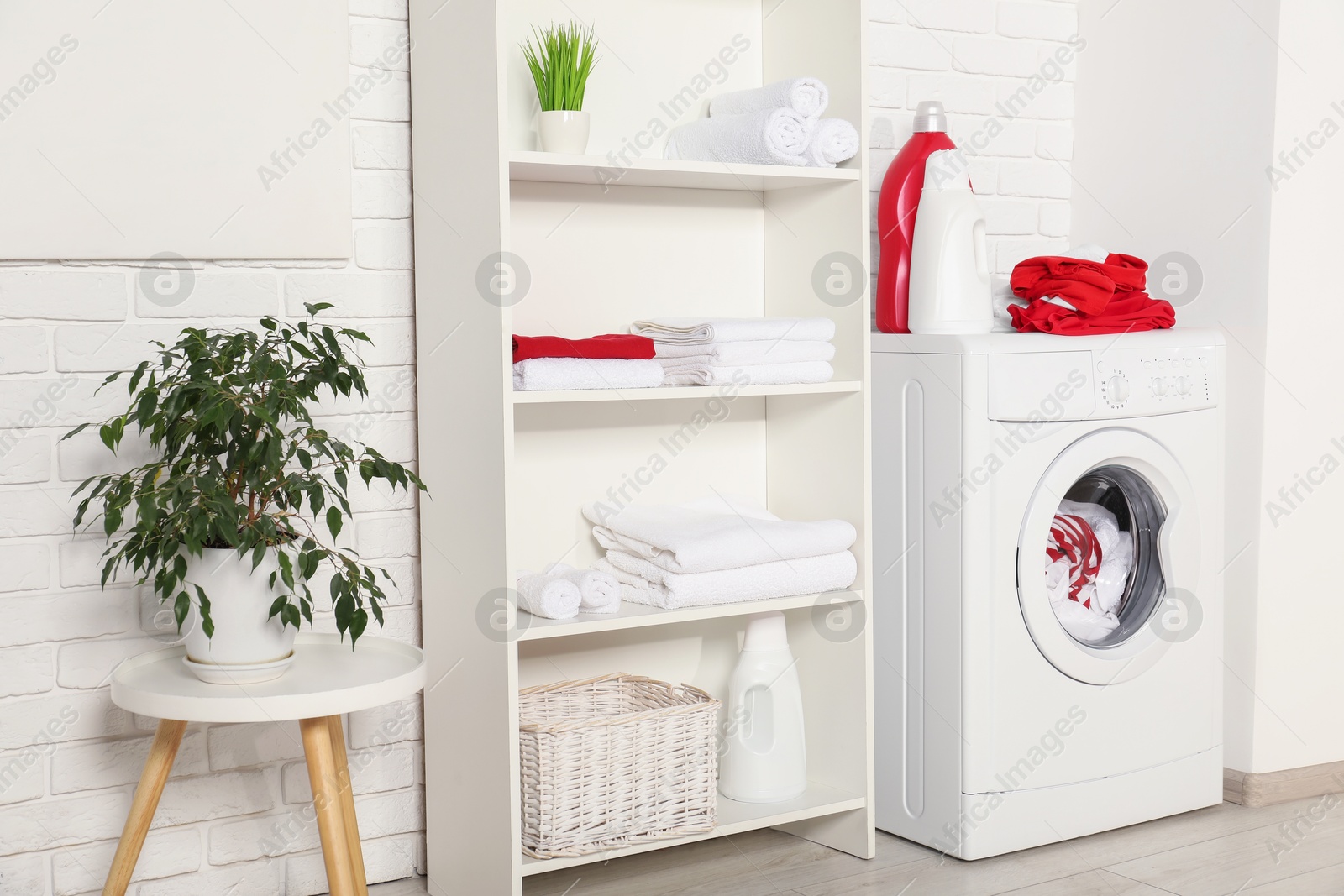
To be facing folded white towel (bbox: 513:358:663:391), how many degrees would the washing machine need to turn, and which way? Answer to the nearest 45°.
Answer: approximately 90° to its right

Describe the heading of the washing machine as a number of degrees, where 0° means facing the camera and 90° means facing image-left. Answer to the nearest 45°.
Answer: approximately 315°

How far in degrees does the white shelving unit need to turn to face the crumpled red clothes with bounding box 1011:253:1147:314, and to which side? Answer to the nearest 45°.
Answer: approximately 45° to its left

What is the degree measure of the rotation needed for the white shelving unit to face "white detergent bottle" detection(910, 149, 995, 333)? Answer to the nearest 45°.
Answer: approximately 45° to its left

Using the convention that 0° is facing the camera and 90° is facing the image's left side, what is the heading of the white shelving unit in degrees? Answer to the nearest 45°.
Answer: approximately 315°

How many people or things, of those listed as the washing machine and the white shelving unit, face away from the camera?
0

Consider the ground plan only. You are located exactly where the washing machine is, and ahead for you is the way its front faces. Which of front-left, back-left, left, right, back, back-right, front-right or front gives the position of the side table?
right

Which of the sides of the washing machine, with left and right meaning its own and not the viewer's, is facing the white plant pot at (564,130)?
right
